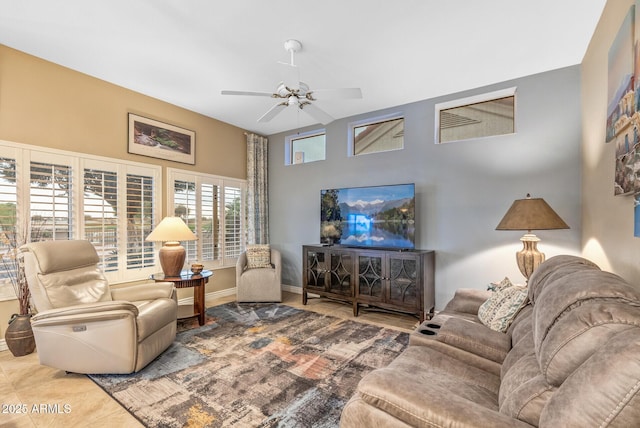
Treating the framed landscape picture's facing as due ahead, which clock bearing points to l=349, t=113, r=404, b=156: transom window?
The transom window is roughly at 11 o'clock from the framed landscape picture.

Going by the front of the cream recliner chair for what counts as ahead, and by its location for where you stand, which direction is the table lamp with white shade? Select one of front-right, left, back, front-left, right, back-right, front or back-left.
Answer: left

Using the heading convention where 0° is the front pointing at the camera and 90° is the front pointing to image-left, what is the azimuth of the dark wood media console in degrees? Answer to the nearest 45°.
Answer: approximately 45°

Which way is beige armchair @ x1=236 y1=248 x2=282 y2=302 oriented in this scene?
toward the camera

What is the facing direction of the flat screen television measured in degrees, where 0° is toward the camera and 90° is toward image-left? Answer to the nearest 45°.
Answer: approximately 45°

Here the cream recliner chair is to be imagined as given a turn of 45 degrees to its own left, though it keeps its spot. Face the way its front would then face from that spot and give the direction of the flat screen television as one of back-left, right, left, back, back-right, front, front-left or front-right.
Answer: front

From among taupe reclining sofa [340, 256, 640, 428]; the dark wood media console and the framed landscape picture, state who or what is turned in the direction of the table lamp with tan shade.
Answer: the framed landscape picture

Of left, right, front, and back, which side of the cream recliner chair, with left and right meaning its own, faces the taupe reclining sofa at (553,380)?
front

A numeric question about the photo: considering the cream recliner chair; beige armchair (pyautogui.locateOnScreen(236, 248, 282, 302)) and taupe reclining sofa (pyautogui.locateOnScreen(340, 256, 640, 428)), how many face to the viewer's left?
1

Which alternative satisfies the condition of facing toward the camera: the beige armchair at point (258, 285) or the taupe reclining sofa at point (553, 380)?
the beige armchair

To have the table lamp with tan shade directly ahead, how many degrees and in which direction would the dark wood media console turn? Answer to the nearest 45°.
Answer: approximately 90° to its left

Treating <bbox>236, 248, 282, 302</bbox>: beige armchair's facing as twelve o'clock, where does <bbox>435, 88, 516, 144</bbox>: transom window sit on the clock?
The transom window is roughly at 10 o'clock from the beige armchair.

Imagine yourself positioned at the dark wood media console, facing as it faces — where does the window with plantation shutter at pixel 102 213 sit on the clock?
The window with plantation shutter is roughly at 1 o'clock from the dark wood media console.

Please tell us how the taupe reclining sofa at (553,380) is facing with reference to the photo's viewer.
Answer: facing to the left of the viewer

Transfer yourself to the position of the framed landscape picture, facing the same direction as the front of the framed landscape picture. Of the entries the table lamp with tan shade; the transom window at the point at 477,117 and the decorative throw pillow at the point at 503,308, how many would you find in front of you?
3

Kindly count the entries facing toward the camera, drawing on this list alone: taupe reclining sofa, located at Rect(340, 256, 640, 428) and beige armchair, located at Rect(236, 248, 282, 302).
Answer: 1

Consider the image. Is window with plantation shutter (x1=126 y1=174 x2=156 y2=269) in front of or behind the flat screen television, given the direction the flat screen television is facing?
in front

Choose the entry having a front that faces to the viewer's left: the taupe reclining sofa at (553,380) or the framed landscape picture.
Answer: the taupe reclining sofa

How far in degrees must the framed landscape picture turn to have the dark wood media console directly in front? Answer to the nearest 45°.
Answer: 0° — it already faces it

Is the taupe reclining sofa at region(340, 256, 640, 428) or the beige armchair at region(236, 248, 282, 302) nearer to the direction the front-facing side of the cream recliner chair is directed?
the taupe reclining sofa

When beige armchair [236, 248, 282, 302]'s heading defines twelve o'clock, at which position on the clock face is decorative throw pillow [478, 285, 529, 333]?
The decorative throw pillow is roughly at 11 o'clock from the beige armchair.
